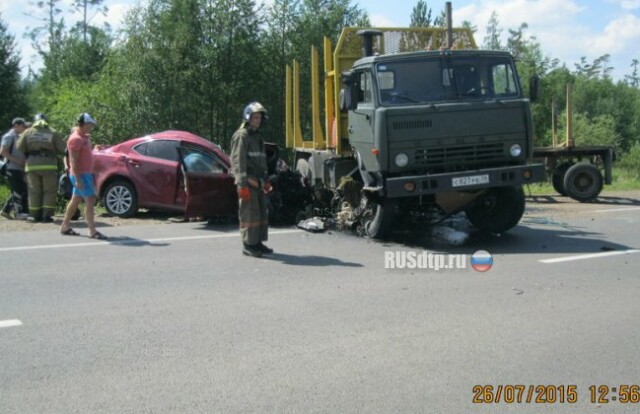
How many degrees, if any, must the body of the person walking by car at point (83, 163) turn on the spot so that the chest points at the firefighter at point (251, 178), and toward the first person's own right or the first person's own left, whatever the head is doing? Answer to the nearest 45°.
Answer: approximately 45° to the first person's own right

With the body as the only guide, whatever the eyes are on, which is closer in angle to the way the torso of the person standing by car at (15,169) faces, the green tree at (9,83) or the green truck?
the green truck

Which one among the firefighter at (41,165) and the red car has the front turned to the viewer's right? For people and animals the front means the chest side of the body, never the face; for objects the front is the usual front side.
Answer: the red car

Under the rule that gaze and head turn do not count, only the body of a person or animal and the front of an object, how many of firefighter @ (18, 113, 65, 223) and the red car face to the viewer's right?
1

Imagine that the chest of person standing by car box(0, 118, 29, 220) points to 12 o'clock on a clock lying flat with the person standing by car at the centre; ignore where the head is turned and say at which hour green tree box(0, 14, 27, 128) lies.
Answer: The green tree is roughly at 9 o'clock from the person standing by car.

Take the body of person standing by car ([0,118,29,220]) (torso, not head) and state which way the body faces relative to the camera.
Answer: to the viewer's right

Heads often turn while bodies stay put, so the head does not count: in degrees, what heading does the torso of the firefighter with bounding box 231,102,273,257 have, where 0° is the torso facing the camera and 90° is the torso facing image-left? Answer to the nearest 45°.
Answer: approximately 315°

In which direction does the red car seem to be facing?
to the viewer's right

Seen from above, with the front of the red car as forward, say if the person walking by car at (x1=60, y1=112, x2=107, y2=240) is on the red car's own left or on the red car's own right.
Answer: on the red car's own right
